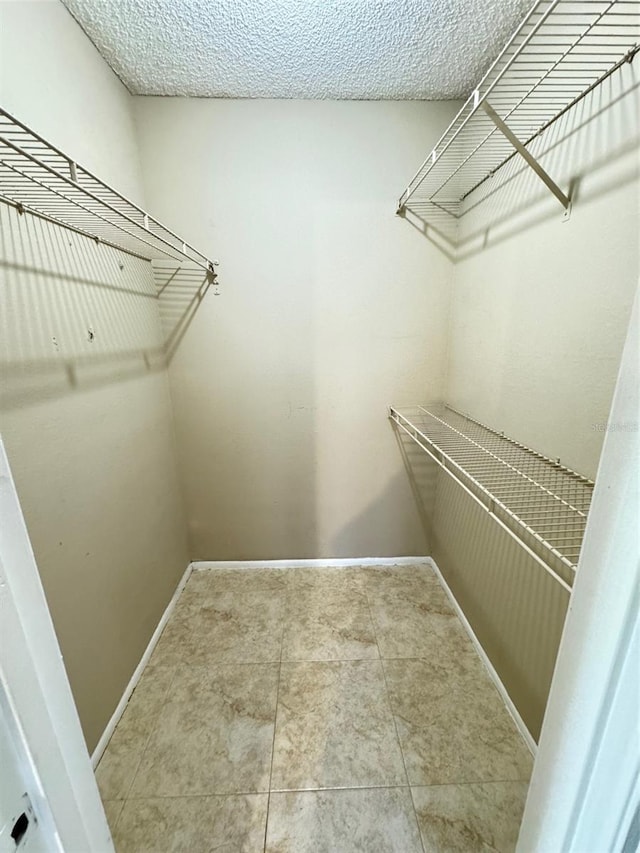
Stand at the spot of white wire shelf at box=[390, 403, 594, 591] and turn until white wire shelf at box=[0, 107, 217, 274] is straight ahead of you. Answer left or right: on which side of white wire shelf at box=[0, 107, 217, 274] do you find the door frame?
left

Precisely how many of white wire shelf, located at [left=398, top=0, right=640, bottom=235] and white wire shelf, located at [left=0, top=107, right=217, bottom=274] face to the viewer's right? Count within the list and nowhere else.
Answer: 1

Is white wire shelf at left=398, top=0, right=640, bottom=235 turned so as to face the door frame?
no

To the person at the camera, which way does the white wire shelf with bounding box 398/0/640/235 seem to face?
facing to the left of the viewer

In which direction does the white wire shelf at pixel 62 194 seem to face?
to the viewer's right

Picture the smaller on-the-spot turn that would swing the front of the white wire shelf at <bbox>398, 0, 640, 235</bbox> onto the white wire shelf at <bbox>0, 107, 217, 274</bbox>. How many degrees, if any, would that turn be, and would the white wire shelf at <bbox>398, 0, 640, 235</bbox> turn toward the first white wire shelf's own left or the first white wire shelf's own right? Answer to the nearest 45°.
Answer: approximately 45° to the first white wire shelf's own left
